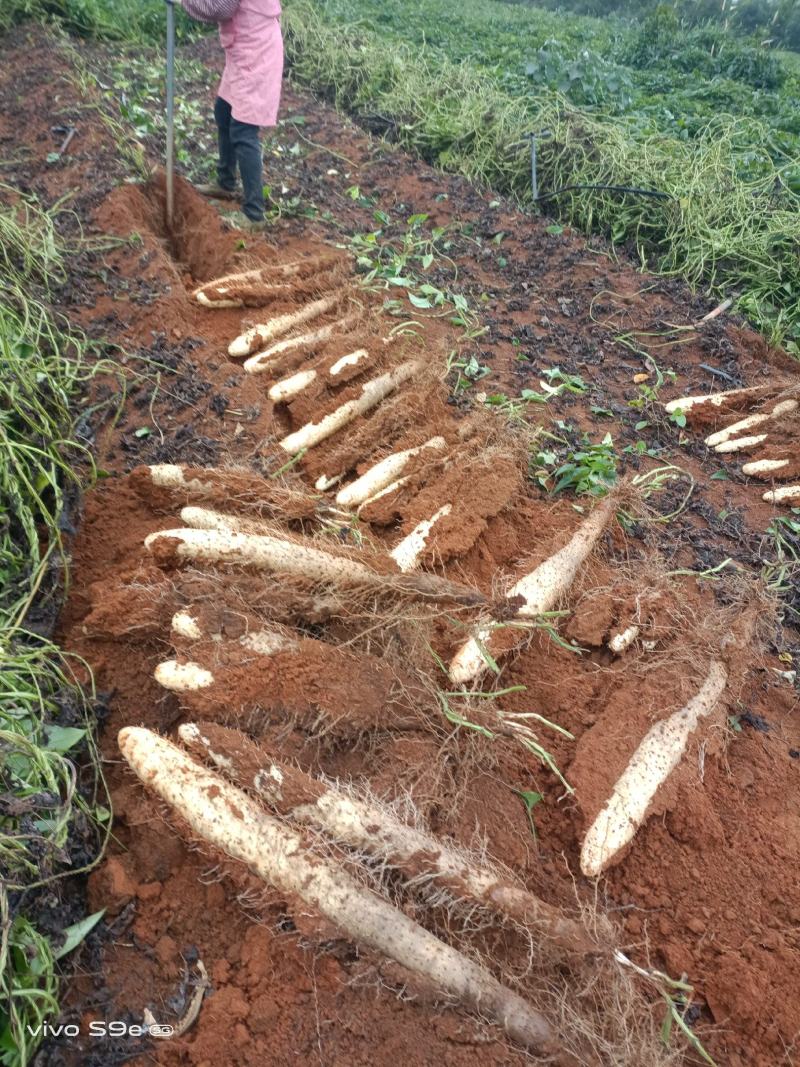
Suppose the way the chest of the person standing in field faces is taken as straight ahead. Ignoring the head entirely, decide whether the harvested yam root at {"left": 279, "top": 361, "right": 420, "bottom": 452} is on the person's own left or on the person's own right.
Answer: on the person's own left

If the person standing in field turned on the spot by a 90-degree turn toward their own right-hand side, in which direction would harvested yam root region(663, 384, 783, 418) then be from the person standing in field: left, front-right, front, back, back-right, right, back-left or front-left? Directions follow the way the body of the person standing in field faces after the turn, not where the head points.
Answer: back-right

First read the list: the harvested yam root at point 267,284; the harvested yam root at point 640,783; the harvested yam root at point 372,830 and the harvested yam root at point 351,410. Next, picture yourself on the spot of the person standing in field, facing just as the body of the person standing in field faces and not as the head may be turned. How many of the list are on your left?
4

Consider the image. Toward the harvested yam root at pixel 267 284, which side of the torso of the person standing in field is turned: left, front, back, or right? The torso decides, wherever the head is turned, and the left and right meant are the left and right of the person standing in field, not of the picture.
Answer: left

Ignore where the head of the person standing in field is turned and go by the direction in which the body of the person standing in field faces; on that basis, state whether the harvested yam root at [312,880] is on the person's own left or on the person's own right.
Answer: on the person's own left

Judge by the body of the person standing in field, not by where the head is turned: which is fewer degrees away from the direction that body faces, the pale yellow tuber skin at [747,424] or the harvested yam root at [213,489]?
the harvested yam root

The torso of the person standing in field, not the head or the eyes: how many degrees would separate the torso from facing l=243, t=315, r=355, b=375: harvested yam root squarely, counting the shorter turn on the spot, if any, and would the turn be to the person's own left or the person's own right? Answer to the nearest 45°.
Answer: approximately 90° to the person's own left

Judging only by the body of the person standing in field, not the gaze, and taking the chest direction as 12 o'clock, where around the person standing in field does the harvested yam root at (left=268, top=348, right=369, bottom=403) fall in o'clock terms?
The harvested yam root is roughly at 9 o'clock from the person standing in field.

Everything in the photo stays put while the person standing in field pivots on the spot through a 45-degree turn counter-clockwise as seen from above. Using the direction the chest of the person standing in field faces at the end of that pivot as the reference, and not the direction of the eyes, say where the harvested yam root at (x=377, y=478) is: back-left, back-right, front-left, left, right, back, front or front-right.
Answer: front-left

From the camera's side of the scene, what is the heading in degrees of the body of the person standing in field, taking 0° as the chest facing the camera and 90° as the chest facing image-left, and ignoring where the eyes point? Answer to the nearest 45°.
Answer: approximately 90°

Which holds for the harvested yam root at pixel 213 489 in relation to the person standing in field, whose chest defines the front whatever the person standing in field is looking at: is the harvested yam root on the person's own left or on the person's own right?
on the person's own left
